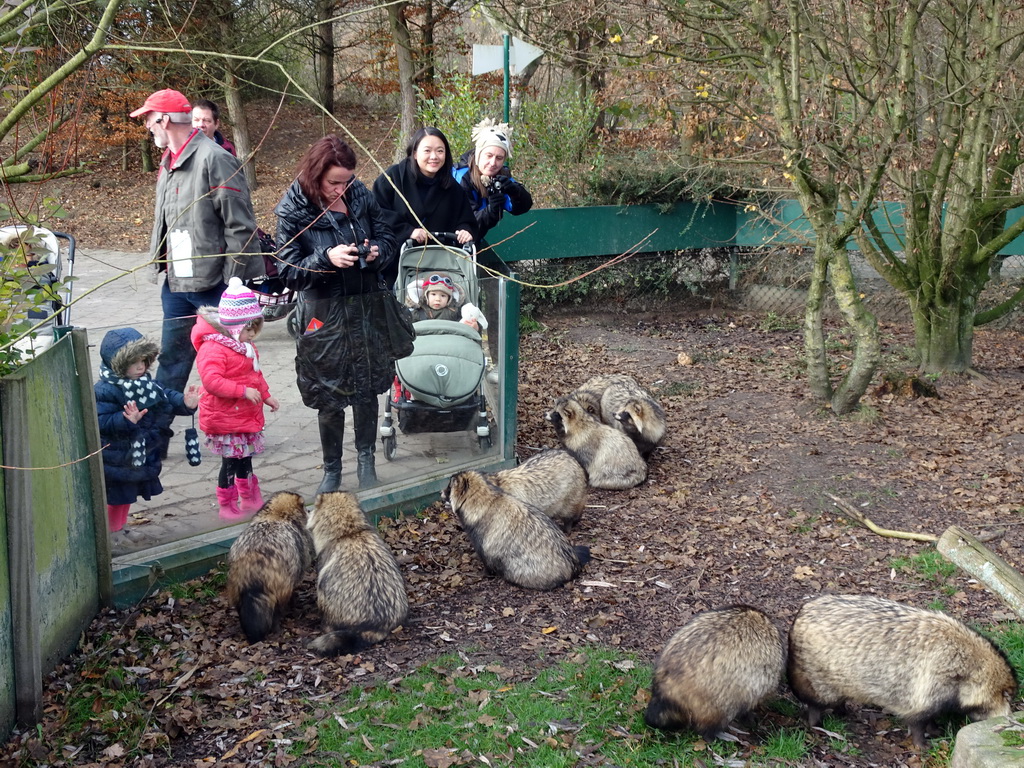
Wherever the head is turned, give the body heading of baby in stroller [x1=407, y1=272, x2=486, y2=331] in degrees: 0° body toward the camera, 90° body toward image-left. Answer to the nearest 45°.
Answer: approximately 0°

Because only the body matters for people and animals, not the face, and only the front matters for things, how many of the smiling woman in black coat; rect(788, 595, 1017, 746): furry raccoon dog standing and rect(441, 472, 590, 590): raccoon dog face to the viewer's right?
1

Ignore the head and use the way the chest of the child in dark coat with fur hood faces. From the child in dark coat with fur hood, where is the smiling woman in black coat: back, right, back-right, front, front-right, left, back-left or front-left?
left

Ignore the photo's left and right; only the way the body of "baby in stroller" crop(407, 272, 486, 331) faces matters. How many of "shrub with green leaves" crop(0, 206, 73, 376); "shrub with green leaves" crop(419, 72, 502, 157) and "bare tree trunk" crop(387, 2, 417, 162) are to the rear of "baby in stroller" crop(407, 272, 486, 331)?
2

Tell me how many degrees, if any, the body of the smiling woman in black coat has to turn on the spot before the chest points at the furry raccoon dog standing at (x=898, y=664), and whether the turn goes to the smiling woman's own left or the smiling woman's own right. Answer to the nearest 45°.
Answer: approximately 45° to the smiling woman's own left

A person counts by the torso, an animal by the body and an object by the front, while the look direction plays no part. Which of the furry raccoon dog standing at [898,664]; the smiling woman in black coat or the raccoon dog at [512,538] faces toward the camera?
the smiling woman in black coat

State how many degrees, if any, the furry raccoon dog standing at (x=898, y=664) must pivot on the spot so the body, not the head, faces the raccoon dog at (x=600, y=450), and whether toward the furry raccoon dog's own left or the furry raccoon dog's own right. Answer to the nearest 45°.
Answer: approximately 135° to the furry raccoon dog's own left

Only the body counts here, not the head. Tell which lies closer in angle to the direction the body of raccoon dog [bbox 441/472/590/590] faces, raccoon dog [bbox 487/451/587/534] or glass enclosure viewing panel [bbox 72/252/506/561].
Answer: the glass enclosure viewing panel

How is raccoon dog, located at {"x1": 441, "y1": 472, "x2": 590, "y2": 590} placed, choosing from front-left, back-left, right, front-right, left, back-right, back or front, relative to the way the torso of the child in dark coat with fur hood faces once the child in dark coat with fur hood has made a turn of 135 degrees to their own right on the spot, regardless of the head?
back

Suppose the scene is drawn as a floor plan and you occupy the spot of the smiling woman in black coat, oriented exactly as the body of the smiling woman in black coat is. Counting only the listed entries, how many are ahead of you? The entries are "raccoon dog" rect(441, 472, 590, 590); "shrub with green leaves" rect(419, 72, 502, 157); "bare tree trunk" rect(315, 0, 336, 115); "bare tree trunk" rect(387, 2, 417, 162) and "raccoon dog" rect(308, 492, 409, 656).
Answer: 2

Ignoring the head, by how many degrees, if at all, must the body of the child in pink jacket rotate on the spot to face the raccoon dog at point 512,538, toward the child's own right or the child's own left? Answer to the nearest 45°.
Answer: approximately 45° to the child's own left

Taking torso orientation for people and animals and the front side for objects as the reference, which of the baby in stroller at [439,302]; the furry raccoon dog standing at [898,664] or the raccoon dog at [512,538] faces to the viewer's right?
the furry raccoon dog standing

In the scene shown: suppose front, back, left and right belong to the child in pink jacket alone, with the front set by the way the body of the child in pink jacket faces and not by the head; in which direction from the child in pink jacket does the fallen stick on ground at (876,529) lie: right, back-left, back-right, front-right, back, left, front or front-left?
front-left

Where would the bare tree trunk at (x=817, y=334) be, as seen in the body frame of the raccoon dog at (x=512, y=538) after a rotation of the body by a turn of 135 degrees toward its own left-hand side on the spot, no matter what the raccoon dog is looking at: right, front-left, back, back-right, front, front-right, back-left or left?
back-left

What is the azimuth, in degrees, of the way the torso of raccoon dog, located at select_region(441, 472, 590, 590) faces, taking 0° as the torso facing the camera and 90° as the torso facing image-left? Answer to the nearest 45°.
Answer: approximately 135°

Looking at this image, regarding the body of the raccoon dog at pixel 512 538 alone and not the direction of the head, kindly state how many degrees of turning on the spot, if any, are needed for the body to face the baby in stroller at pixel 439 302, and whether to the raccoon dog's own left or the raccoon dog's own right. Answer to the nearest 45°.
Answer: approximately 45° to the raccoon dog's own right
